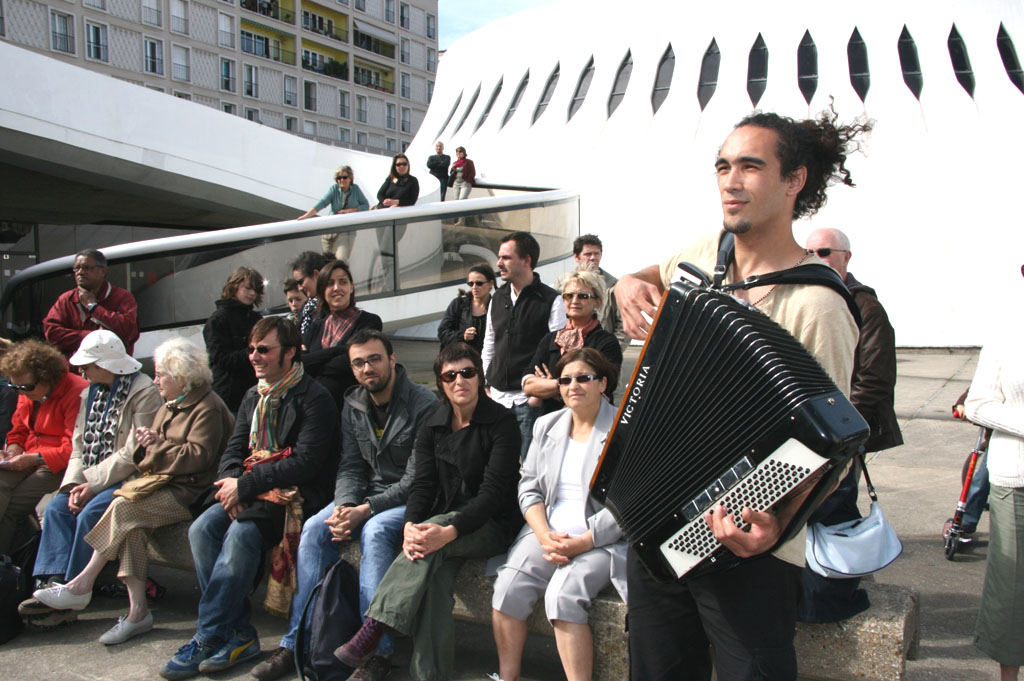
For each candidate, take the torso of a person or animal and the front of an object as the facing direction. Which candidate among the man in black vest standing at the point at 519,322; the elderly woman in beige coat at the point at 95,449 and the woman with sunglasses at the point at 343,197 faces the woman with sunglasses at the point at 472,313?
the woman with sunglasses at the point at 343,197

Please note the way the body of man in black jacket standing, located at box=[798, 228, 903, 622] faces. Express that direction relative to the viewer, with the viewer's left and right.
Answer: facing the viewer and to the left of the viewer

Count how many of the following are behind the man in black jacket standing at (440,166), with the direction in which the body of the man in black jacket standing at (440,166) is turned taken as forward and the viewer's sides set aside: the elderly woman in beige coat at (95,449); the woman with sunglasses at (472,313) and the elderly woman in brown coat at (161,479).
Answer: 0

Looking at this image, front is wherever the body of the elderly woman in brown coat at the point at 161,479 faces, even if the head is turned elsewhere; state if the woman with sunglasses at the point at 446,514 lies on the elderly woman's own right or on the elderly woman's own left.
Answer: on the elderly woman's own left

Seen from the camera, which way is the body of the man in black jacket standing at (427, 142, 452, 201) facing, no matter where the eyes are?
toward the camera

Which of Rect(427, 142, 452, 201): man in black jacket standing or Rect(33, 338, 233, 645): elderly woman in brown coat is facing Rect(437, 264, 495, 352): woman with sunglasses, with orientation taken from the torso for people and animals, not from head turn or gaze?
the man in black jacket standing

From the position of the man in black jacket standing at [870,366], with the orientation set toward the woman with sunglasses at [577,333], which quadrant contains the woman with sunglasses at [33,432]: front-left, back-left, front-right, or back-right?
front-left

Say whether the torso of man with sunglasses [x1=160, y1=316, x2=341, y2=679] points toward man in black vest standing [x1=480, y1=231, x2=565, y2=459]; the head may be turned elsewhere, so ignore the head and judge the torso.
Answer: no

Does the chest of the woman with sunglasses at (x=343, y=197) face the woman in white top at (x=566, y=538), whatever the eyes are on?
yes

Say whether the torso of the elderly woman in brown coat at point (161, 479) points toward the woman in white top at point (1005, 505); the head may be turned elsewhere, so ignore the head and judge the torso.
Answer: no

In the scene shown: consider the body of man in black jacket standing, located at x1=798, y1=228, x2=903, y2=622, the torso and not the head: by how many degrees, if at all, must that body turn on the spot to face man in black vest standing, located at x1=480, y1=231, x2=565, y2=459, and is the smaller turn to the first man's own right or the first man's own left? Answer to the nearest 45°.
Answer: approximately 45° to the first man's own right

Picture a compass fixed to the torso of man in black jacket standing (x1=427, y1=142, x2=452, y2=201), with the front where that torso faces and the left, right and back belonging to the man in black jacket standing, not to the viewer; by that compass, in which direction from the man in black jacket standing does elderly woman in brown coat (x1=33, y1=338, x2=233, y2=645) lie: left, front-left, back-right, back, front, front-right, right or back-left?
front

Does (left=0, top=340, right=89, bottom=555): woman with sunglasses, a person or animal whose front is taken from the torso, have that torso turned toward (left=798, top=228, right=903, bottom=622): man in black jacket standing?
no

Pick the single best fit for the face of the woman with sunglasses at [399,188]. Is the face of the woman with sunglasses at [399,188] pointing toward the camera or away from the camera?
toward the camera

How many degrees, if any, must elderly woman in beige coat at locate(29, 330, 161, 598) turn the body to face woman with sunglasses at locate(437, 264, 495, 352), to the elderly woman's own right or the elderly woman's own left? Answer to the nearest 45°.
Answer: approximately 135° to the elderly woman's own left

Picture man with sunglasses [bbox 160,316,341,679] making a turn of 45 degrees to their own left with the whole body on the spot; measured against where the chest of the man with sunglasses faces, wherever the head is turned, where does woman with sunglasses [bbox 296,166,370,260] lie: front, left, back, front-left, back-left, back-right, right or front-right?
back

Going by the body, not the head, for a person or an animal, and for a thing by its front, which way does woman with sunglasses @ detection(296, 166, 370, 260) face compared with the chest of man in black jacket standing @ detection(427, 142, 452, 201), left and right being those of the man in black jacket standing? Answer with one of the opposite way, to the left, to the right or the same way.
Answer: the same way

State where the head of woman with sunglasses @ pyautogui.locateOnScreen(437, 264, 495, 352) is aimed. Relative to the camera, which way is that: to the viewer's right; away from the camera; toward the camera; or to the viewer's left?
toward the camera

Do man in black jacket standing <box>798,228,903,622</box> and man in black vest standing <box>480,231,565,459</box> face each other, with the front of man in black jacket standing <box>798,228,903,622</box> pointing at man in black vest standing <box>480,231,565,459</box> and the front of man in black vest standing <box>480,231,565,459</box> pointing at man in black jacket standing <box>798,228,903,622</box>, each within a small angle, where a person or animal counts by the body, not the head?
no

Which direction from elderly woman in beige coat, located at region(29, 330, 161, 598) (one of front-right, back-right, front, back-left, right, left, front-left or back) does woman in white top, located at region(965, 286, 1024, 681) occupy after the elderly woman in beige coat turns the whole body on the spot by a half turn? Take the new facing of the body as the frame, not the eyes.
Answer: right

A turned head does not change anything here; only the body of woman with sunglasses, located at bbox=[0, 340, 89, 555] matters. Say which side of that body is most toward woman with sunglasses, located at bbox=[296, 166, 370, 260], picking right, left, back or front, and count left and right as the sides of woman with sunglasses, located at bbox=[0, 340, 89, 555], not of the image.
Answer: back
